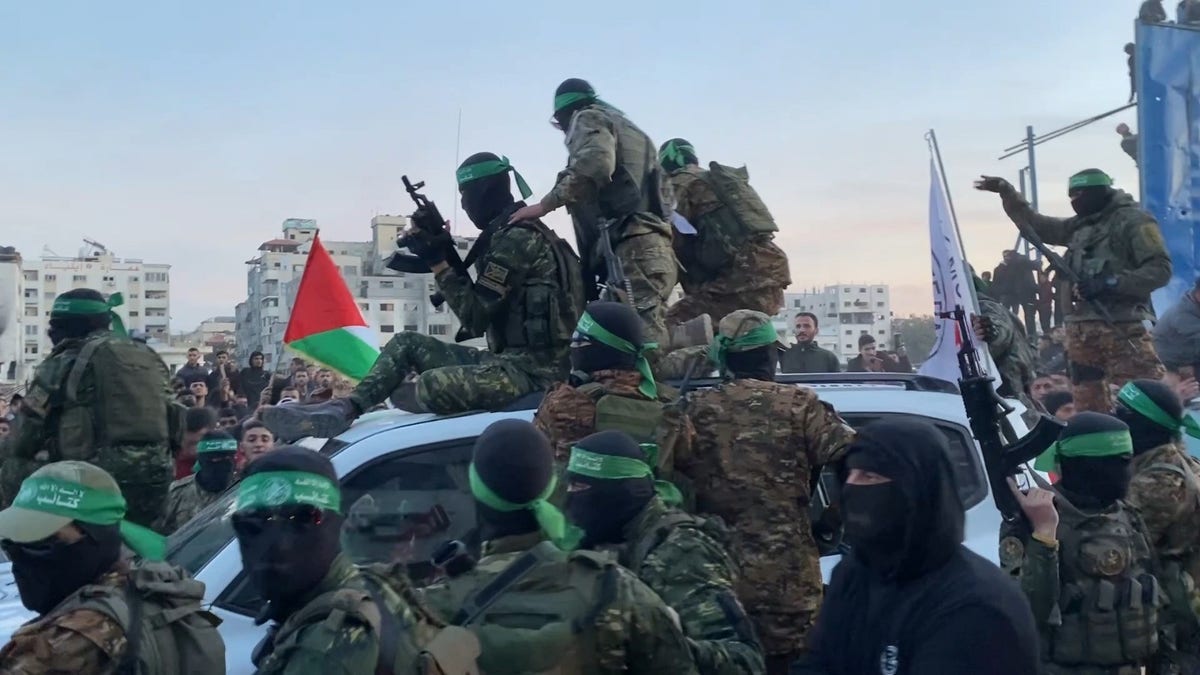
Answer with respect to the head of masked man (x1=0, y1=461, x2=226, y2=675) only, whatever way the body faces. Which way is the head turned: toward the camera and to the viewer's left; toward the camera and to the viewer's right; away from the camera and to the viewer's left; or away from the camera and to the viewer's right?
toward the camera and to the viewer's left

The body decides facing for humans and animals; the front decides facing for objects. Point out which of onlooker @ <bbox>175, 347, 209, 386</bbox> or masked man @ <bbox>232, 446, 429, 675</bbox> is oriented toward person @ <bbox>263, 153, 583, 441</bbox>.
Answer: the onlooker

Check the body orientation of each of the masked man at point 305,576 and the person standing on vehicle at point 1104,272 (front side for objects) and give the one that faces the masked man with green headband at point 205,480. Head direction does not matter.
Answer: the person standing on vehicle

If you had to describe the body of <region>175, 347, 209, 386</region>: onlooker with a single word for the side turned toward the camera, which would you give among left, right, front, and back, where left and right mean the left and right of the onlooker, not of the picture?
front

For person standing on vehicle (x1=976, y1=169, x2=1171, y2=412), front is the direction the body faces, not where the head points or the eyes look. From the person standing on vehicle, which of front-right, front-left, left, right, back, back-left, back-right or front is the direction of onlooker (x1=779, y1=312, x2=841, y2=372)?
front-right

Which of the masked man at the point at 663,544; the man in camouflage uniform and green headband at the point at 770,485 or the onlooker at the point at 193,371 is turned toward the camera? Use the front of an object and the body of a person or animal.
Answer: the onlooker

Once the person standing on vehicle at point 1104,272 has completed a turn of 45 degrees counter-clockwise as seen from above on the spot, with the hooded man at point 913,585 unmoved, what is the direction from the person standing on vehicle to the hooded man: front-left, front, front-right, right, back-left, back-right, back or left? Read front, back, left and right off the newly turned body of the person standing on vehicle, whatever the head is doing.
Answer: front

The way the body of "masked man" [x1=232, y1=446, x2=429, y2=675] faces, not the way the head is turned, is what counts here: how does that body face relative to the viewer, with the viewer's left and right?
facing the viewer and to the left of the viewer

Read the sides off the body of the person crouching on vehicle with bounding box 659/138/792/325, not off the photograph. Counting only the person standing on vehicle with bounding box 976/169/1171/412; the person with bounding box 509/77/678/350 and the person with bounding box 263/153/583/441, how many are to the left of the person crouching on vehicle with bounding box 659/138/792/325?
2

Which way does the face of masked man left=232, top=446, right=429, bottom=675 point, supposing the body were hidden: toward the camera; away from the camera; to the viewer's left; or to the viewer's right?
toward the camera

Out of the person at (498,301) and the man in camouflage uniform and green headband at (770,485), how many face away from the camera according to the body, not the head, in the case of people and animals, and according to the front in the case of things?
1

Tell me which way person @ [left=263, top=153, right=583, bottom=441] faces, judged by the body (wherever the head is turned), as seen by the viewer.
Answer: to the viewer's left

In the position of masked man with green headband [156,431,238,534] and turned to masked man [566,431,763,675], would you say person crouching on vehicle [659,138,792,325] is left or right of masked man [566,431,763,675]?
left

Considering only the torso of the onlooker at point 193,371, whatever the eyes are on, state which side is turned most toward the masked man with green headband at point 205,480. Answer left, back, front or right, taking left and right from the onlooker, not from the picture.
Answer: front
